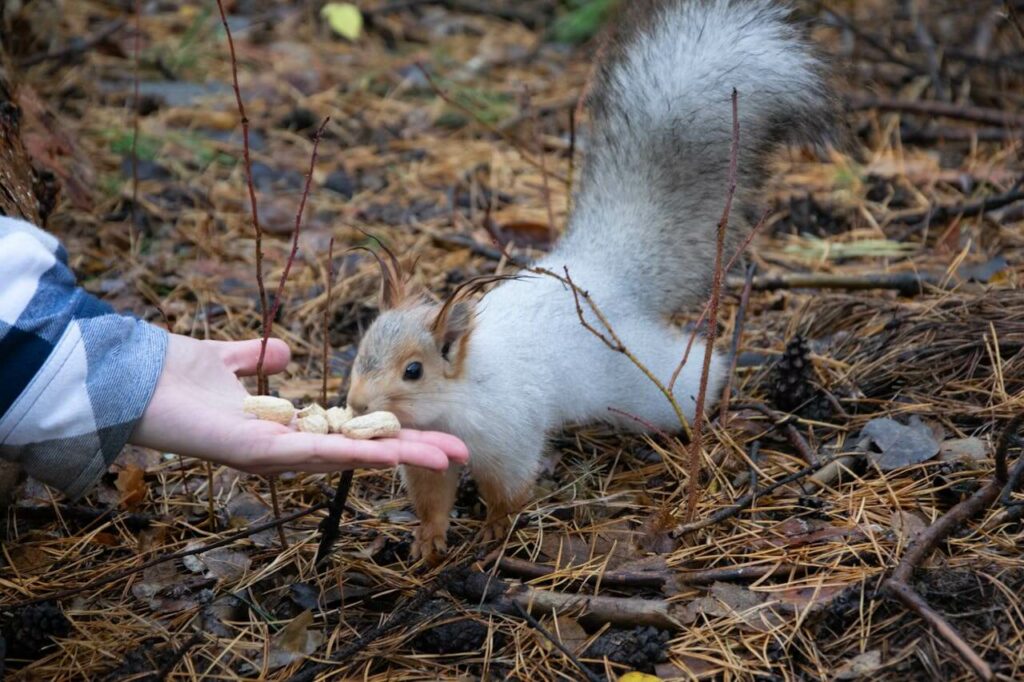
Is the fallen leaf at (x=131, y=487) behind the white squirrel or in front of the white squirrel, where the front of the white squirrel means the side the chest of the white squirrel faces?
in front

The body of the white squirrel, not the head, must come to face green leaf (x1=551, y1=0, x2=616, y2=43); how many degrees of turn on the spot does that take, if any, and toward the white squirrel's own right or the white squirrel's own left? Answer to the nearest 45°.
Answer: approximately 135° to the white squirrel's own right

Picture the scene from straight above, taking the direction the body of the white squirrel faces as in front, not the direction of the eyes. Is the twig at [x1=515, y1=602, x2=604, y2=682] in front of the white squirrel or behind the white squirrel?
in front

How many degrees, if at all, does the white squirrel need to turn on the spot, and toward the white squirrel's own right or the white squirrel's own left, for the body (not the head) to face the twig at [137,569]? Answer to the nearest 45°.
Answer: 0° — it already faces it

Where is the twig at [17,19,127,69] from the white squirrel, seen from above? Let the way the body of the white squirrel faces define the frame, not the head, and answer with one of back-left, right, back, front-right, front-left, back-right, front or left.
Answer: right

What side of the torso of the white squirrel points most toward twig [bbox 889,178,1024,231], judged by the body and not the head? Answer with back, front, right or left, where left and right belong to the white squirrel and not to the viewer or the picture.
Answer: back

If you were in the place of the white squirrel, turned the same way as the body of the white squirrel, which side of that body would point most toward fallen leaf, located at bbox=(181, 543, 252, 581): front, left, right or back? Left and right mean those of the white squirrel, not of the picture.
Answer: front

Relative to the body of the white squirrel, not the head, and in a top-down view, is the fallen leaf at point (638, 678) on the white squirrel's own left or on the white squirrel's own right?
on the white squirrel's own left

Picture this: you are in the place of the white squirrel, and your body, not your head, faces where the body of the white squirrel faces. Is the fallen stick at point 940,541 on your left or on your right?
on your left

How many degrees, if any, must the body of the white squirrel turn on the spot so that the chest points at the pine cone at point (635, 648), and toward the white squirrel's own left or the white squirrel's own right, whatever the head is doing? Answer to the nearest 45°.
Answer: approximately 45° to the white squirrel's own left

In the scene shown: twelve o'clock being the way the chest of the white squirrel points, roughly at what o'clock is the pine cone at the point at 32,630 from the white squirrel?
The pine cone is roughly at 12 o'clock from the white squirrel.

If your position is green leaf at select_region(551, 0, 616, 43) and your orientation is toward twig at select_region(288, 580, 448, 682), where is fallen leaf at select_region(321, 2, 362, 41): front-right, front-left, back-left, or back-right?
front-right

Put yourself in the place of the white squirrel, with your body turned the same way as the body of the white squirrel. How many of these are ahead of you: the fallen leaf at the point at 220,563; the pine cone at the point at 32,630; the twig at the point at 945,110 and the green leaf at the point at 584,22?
2

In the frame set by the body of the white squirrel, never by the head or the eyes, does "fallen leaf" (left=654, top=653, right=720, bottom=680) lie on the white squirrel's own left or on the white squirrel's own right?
on the white squirrel's own left

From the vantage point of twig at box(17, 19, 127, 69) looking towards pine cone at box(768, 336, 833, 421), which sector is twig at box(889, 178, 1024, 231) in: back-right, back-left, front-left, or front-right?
front-left

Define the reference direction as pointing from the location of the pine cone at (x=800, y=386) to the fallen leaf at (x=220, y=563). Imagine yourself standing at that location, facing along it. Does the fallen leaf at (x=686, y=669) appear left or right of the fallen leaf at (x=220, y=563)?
left
